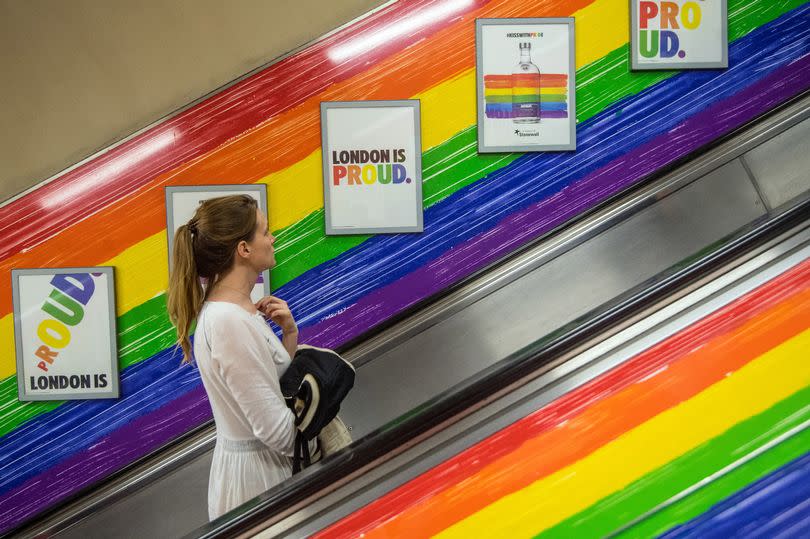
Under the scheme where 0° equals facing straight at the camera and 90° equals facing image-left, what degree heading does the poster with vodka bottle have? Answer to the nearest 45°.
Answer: approximately 0°

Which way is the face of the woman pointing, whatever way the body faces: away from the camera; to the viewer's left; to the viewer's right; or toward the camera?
to the viewer's right

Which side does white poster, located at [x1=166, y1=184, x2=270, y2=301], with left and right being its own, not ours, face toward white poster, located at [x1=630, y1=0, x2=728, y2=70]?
left

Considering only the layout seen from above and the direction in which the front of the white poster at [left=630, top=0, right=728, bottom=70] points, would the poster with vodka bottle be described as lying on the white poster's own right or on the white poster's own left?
on the white poster's own right

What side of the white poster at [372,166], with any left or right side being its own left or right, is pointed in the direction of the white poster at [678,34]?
left

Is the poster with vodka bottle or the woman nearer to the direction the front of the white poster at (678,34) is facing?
the woman
